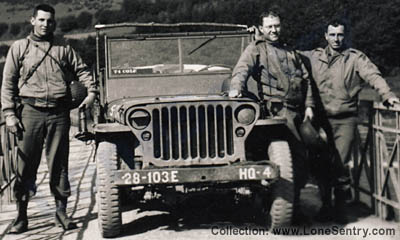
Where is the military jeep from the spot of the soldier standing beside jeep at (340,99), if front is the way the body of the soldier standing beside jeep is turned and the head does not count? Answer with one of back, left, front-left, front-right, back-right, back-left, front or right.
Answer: front-right

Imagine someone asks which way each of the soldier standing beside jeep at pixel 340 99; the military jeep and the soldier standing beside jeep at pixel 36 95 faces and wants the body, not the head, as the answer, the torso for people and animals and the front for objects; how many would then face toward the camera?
3

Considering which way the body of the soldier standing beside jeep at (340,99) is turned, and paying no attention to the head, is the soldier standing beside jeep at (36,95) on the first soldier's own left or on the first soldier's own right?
on the first soldier's own right

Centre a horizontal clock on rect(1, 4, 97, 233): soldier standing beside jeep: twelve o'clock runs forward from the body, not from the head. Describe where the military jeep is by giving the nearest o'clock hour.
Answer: The military jeep is roughly at 8 o'clock from the soldier standing beside jeep.

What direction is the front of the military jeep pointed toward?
toward the camera

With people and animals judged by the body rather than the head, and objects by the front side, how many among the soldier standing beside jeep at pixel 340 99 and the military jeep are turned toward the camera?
2

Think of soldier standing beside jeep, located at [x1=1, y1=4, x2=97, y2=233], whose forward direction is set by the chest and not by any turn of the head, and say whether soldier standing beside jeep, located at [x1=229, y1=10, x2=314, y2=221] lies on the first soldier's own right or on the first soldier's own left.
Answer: on the first soldier's own left

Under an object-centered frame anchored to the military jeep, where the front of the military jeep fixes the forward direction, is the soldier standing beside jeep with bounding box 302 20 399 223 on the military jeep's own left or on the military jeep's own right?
on the military jeep's own left

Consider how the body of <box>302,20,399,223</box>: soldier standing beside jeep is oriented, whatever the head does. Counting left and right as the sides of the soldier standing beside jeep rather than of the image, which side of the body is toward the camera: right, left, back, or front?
front

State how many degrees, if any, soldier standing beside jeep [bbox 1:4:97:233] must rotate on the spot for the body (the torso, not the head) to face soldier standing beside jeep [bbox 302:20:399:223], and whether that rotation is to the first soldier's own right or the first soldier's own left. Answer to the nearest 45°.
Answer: approximately 90° to the first soldier's own left
